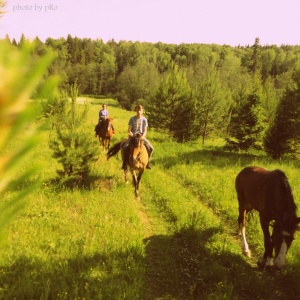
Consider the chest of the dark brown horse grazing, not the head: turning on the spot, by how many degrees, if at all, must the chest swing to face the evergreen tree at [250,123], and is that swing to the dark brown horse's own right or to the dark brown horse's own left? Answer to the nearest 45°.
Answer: approximately 135° to the dark brown horse's own left

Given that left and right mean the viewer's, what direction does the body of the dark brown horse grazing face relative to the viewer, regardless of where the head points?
facing the viewer and to the right of the viewer

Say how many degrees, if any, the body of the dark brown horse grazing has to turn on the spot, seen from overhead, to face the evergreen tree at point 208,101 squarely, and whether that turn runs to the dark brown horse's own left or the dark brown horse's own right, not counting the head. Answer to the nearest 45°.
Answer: approximately 135° to the dark brown horse's own left
